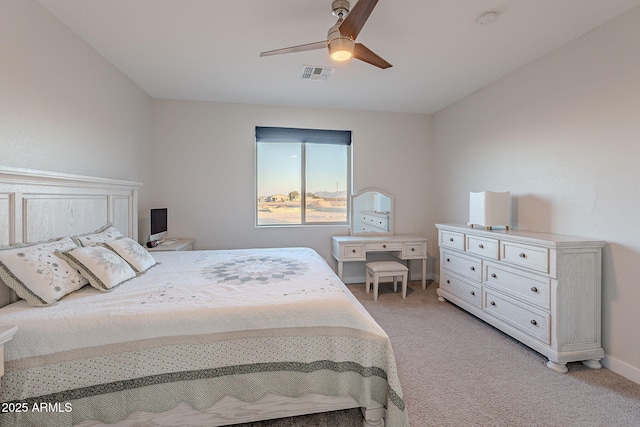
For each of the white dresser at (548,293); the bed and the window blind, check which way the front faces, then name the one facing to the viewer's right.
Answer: the bed

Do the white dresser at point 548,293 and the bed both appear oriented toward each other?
yes

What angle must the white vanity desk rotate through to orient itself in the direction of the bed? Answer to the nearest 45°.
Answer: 0° — it already faces it

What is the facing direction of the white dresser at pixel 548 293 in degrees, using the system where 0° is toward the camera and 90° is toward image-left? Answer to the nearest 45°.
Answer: approximately 45°

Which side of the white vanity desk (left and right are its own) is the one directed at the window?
right

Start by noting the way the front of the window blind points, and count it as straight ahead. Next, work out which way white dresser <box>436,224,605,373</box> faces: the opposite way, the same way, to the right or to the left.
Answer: to the right

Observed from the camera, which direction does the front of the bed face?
facing to the right of the viewer

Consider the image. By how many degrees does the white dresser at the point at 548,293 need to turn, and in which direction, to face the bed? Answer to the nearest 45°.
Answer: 0° — it already faces it
